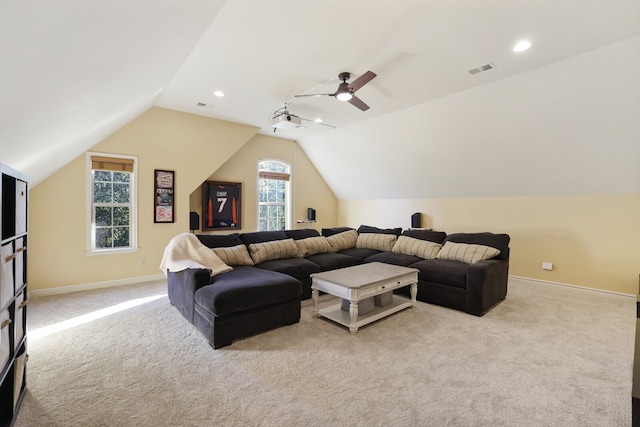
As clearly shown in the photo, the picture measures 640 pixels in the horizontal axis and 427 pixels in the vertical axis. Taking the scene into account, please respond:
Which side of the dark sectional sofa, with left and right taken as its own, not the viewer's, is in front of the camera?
front

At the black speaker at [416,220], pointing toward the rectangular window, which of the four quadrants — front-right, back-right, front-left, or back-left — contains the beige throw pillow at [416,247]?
front-left

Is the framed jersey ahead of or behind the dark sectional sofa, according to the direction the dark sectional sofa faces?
behind

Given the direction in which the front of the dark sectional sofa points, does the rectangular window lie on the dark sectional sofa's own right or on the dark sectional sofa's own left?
on the dark sectional sofa's own right

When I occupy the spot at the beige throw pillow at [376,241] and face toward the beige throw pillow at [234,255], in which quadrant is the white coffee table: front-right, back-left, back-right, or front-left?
front-left

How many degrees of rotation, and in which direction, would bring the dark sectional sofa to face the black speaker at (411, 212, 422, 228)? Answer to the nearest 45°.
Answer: approximately 135° to its left

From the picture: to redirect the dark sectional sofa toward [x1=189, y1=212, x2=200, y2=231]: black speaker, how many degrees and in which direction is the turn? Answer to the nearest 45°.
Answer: approximately 135° to its right

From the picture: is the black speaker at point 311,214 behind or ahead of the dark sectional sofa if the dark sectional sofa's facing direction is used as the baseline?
behind

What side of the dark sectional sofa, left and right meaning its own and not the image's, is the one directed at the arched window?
back

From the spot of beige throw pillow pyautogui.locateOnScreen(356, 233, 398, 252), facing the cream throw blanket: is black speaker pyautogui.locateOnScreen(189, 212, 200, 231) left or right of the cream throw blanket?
right

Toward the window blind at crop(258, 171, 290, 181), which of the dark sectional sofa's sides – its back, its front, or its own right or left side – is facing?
back

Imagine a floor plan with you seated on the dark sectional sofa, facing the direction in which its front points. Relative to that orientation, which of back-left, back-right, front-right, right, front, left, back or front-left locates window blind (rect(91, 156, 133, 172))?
right

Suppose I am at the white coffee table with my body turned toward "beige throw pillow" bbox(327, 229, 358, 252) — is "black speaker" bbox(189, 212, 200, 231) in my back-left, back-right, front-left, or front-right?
front-left
